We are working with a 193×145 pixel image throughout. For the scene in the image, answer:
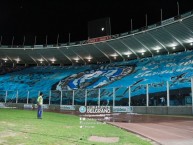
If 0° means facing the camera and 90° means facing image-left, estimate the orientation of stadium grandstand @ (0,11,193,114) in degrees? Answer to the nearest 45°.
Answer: approximately 45°
